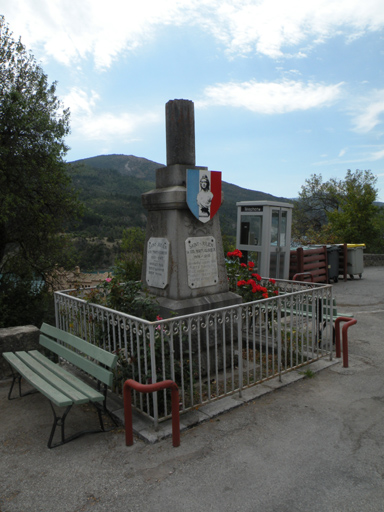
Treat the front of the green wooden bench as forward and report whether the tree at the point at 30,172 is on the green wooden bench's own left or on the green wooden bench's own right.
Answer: on the green wooden bench's own right

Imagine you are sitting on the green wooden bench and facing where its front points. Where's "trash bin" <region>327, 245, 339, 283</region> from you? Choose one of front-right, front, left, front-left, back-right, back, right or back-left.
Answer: back

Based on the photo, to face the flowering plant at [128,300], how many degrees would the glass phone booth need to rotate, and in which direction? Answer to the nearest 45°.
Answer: approximately 45° to its right

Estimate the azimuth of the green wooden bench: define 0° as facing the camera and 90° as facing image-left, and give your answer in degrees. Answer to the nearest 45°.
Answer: approximately 45°

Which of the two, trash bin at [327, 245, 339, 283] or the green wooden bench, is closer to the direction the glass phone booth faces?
the green wooden bench

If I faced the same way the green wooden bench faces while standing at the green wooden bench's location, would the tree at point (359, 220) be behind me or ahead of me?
behind

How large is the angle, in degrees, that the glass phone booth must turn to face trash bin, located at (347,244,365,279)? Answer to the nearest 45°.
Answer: approximately 90° to its left

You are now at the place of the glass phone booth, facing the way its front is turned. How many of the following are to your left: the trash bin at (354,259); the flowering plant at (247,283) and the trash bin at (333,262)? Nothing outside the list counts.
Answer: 2

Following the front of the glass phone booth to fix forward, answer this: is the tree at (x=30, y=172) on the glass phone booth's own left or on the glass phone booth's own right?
on the glass phone booth's own right

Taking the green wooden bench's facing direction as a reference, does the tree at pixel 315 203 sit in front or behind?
behind

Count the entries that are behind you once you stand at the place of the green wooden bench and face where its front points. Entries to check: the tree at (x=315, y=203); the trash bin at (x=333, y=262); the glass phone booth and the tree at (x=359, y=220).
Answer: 4

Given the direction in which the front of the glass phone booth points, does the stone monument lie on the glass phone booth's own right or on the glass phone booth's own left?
on the glass phone booth's own right

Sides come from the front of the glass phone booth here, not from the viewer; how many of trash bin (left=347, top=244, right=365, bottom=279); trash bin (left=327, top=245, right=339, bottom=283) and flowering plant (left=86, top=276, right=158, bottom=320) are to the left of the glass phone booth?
2
